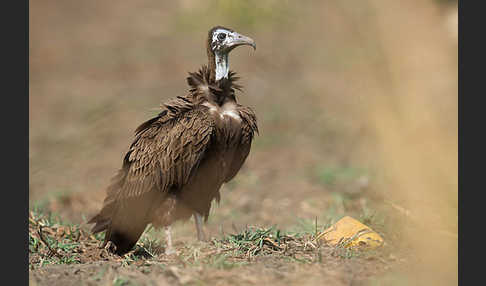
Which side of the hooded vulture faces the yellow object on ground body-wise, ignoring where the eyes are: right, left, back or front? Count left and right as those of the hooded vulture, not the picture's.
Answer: front

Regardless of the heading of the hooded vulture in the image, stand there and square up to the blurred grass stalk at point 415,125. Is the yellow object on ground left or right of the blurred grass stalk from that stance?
left
